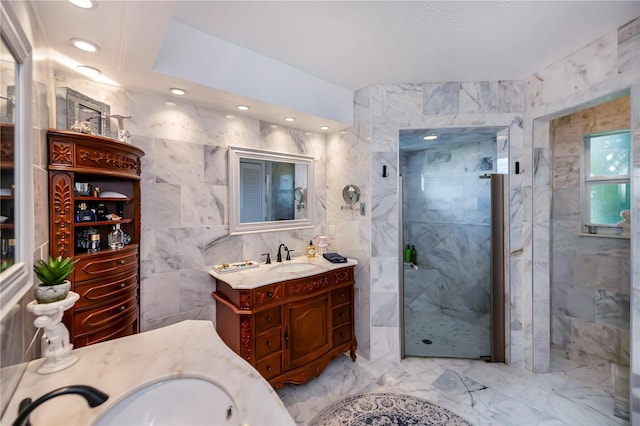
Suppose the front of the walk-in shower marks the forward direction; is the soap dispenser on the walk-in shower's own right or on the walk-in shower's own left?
on the walk-in shower's own right

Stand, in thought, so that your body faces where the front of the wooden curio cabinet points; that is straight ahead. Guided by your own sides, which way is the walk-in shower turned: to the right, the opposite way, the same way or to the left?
to the right

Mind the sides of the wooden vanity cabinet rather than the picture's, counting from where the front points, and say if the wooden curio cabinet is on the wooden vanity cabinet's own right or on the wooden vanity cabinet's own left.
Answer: on the wooden vanity cabinet's own right

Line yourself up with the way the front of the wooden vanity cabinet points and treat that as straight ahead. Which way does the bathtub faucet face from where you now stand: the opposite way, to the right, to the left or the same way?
to the left

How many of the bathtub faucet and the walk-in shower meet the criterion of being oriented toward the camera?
1

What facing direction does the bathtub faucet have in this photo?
to the viewer's right

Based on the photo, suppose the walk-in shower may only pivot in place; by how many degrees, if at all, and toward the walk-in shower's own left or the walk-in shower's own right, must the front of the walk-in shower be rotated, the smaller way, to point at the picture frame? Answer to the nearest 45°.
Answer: approximately 45° to the walk-in shower's own right
